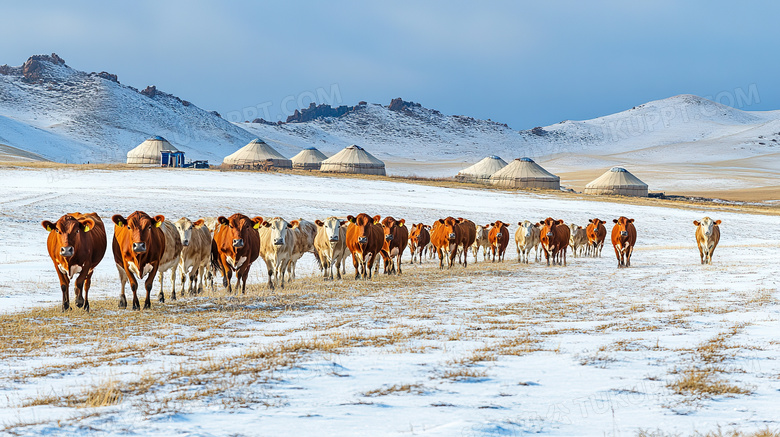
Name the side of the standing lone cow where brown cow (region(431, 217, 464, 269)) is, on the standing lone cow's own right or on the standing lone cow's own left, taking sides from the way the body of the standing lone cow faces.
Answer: on the standing lone cow's own right

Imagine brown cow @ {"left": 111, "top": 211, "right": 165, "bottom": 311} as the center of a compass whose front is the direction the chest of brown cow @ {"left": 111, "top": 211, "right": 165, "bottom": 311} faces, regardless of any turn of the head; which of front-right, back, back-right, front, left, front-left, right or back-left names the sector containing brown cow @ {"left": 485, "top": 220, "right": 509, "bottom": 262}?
back-left

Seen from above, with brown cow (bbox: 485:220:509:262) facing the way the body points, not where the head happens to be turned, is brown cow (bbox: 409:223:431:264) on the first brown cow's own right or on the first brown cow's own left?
on the first brown cow's own right

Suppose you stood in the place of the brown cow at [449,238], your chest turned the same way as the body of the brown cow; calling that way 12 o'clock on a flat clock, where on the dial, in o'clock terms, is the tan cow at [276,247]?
The tan cow is roughly at 1 o'clock from the brown cow.

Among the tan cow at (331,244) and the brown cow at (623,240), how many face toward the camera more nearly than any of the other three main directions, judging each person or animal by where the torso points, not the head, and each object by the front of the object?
2

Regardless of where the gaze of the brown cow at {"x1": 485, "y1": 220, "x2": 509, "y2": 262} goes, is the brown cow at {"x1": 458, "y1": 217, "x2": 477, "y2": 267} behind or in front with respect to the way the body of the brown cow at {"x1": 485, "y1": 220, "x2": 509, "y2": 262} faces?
in front

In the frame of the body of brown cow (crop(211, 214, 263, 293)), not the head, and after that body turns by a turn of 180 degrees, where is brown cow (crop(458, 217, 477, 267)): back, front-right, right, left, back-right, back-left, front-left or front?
front-right

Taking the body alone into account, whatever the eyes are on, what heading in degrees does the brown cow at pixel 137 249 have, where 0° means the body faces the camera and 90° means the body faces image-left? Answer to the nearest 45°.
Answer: approximately 0°

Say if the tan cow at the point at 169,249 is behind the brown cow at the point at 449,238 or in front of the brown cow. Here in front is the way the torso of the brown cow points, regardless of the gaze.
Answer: in front
